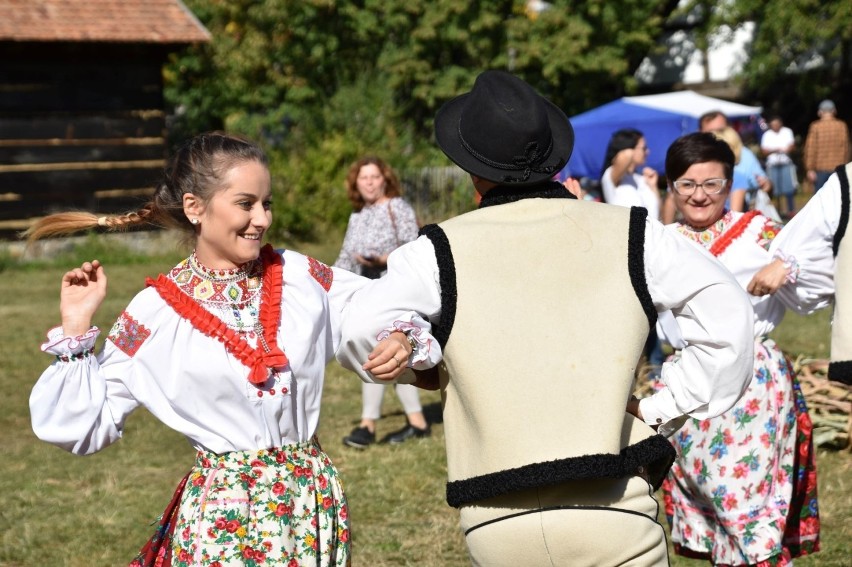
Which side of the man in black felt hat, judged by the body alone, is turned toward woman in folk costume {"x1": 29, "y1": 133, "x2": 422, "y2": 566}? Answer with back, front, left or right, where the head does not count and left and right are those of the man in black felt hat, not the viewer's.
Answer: left

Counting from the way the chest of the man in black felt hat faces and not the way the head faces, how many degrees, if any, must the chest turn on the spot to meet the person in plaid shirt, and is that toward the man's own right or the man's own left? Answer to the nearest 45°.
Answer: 0° — they already face them

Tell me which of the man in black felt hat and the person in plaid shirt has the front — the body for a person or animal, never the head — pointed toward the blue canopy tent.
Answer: the man in black felt hat

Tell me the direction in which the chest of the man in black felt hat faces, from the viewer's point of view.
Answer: away from the camera
